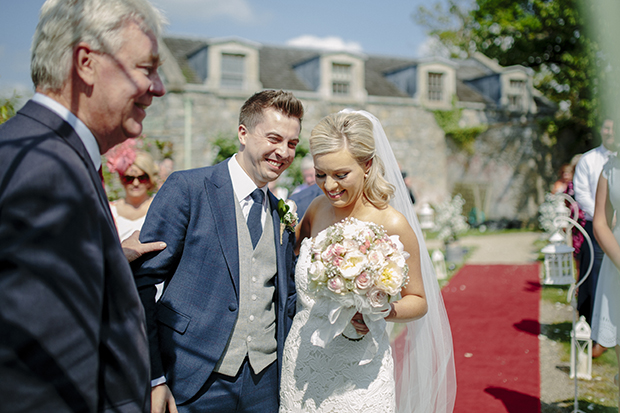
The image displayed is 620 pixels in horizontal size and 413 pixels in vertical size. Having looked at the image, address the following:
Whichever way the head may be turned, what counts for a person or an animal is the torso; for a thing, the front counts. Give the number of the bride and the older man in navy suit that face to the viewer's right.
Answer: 1

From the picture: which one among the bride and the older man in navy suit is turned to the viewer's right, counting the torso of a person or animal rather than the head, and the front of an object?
the older man in navy suit

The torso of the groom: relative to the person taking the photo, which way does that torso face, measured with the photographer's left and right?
facing the viewer and to the right of the viewer

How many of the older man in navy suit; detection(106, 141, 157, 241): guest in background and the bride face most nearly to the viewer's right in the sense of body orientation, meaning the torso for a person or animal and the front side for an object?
1

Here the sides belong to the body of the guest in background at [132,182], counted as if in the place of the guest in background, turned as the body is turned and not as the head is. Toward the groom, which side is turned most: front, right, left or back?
front

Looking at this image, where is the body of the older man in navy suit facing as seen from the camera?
to the viewer's right

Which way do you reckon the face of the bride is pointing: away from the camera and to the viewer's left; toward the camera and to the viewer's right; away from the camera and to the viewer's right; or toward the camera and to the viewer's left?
toward the camera and to the viewer's left

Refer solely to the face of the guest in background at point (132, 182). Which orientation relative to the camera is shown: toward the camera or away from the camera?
toward the camera

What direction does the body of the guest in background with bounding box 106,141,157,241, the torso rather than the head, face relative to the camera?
toward the camera

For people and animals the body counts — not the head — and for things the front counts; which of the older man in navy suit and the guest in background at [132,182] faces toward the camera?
the guest in background

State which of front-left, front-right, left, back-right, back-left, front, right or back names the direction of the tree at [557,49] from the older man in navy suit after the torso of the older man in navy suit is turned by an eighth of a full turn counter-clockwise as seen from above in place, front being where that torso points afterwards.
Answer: front

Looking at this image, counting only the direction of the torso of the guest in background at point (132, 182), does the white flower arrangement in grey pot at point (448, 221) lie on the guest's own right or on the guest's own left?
on the guest's own left

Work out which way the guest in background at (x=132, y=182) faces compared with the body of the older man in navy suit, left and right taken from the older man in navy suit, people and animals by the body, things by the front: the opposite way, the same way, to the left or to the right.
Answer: to the right

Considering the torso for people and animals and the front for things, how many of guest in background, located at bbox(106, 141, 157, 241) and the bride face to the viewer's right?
0

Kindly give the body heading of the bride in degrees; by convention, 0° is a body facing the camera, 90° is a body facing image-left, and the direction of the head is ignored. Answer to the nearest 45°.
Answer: approximately 45°

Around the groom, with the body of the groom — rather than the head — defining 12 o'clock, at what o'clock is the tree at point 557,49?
The tree is roughly at 9 o'clock from the groom.

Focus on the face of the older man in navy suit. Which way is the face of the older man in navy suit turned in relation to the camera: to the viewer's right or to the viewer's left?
to the viewer's right
